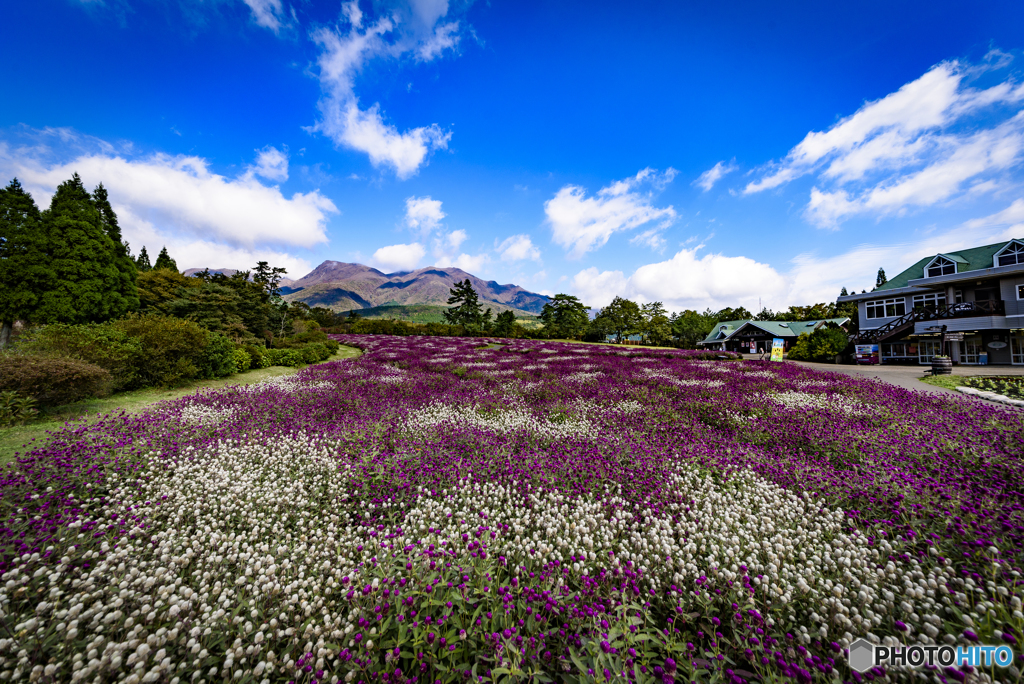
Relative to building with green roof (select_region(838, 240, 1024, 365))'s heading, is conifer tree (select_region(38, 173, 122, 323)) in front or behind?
in front

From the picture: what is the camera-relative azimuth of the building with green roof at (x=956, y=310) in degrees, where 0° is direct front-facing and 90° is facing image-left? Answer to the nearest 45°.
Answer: approximately 45°

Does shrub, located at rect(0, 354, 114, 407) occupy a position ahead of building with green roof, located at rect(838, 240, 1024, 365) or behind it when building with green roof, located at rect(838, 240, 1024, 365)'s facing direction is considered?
ahead

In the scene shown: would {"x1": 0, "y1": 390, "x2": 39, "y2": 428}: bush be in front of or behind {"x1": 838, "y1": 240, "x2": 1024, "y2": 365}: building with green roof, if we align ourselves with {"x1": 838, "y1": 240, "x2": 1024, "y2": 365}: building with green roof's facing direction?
in front
